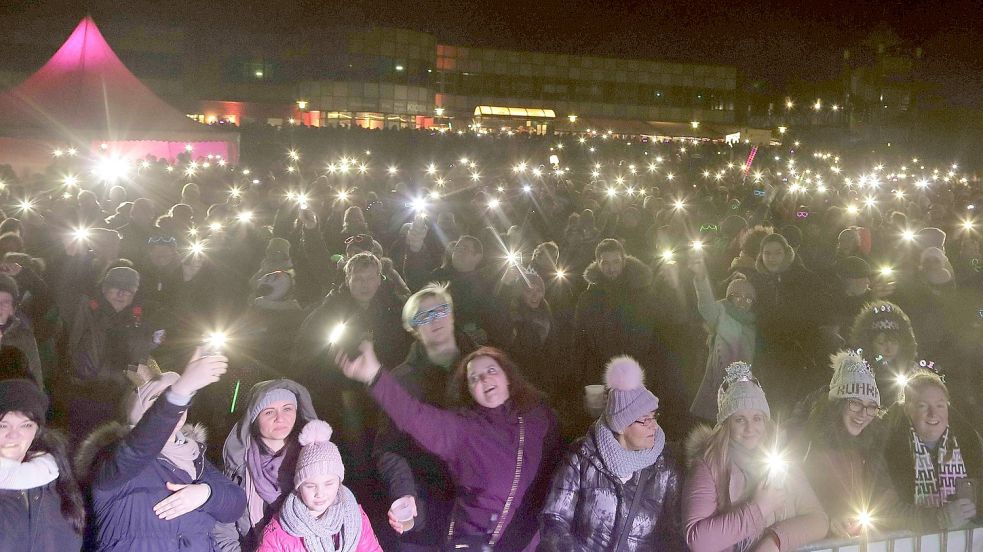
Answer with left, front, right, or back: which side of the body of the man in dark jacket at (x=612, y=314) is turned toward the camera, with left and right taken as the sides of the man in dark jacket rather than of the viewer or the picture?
front

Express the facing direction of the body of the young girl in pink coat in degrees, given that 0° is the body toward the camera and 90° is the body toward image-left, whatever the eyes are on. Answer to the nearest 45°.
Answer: approximately 0°

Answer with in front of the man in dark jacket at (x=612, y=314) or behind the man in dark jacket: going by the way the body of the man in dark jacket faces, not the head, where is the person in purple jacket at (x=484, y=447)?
in front

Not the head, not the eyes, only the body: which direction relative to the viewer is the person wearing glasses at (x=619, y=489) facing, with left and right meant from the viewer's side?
facing the viewer and to the right of the viewer

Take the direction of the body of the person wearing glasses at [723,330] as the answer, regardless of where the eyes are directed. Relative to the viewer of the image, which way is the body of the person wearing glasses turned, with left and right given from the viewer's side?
facing the viewer

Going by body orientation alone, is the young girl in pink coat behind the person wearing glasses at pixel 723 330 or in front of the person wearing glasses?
in front

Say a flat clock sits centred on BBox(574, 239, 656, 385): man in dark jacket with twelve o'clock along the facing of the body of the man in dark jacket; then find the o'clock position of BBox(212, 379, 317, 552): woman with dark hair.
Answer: The woman with dark hair is roughly at 1 o'clock from the man in dark jacket.

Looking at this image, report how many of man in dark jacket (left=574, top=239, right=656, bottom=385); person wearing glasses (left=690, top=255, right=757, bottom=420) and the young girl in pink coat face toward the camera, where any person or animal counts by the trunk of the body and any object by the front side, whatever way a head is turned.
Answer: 3
